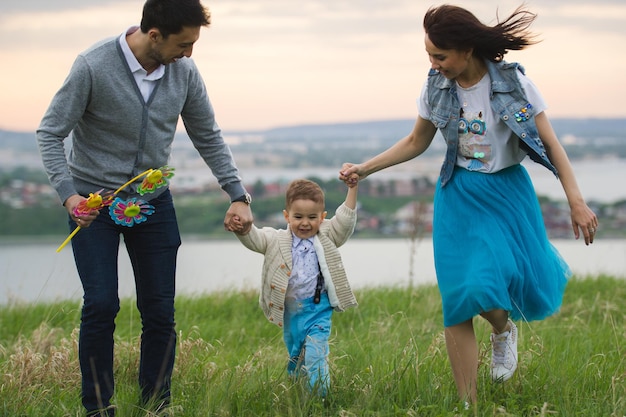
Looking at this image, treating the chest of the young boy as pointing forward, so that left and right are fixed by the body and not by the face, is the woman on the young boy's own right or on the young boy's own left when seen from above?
on the young boy's own left

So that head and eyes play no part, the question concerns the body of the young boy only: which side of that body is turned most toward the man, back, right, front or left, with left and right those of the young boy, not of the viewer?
right

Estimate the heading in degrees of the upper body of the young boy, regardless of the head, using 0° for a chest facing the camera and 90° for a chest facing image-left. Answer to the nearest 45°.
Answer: approximately 0°

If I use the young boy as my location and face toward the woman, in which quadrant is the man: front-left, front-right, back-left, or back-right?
back-right
